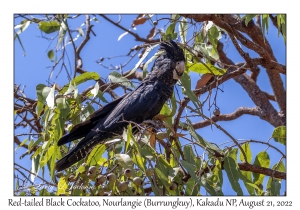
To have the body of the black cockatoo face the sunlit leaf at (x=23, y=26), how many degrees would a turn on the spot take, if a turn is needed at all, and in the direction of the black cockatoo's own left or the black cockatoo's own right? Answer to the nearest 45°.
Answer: approximately 135° to the black cockatoo's own left

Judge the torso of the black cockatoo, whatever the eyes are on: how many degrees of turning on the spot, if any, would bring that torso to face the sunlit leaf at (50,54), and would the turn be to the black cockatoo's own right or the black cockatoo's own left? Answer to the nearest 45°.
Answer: approximately 135° to the black cockatoo's own left

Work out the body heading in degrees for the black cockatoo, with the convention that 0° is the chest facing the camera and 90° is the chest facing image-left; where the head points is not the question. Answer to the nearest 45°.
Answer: approximately 270°
